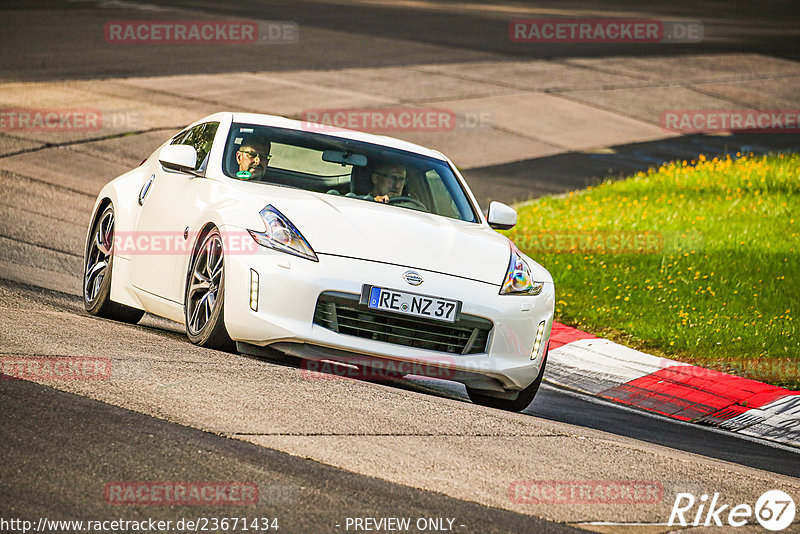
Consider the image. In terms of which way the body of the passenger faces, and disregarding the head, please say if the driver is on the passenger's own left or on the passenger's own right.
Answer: on the passenger's own left

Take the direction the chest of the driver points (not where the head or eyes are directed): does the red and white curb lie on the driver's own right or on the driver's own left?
on the driver's own left

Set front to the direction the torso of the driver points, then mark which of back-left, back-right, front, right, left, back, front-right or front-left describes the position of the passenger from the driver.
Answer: back-right

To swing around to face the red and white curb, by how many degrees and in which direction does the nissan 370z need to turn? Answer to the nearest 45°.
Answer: approximately 90° to its left
